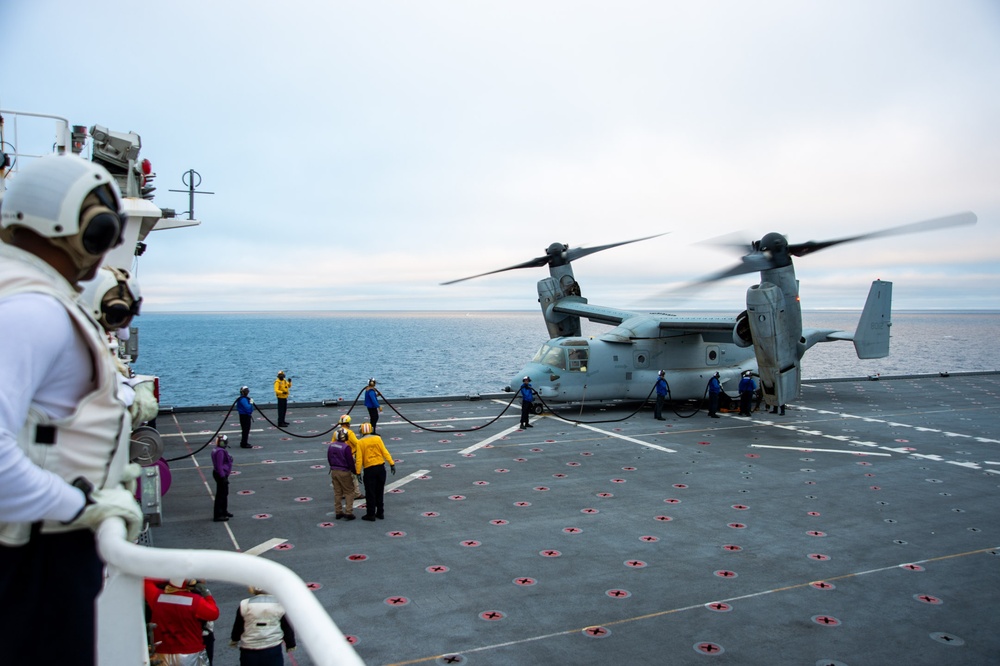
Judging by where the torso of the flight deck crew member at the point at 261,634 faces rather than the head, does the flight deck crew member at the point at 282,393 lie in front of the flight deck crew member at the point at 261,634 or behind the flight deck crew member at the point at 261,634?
in front

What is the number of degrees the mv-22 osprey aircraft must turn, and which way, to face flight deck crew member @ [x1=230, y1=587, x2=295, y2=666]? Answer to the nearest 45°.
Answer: approximately 45° to its left

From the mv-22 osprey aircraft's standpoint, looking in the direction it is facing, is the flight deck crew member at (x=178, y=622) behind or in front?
in front

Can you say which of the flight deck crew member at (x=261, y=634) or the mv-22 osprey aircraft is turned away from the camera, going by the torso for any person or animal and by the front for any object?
the flight deck crew member

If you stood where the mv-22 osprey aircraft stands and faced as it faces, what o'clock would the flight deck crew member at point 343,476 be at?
The flight deck crew member is roughly at 11 o'clock from the mv-22 osprey aircraft.

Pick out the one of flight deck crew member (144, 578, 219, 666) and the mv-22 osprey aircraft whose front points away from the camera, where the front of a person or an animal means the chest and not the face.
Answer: the flight deck crew member

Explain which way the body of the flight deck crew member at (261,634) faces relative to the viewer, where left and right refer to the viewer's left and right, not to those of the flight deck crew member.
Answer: facing away from the viewer

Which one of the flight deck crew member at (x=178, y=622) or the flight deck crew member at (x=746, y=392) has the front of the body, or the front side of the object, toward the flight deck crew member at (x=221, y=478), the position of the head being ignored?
the flight deck crew member at (x=178, y=622)

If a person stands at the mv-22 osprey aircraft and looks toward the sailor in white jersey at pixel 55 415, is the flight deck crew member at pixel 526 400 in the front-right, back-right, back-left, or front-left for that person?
front-right

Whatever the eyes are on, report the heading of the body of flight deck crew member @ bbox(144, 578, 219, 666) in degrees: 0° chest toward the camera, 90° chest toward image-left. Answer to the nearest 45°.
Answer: approximately 180°

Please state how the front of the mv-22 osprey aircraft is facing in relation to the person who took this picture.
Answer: facing the viewer and to the left of the viewer

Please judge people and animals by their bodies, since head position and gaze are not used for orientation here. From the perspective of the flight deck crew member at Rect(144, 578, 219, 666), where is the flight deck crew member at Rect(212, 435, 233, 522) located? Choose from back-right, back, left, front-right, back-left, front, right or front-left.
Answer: front

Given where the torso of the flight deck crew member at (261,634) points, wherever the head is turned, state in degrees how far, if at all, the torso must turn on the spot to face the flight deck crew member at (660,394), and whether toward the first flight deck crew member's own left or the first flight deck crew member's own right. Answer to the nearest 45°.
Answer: approximately 45° to the first flight deck crew member's own right

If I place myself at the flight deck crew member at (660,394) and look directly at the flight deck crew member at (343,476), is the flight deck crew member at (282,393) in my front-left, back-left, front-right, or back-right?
front-right
